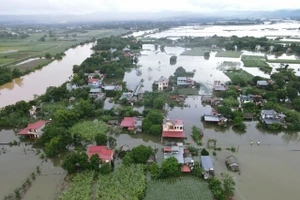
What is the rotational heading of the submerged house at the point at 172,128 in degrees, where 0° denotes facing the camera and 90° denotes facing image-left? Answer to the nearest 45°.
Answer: approximately 0°

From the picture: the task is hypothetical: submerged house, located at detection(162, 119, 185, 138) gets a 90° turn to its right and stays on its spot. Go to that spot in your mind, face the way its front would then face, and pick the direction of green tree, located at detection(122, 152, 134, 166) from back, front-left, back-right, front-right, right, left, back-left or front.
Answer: front-left

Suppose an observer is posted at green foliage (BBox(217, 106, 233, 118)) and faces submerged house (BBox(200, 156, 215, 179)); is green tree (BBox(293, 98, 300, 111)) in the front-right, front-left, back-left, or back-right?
back-left

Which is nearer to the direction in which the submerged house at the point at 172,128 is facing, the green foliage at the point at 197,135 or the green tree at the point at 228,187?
the green tree

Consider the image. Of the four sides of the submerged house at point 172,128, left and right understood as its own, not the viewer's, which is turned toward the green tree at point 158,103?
back

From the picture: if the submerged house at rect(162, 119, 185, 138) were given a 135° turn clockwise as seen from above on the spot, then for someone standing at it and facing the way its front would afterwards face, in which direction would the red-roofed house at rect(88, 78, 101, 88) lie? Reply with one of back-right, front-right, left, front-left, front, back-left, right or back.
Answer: front

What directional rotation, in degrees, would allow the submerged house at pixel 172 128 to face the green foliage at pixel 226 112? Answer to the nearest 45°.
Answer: approximately 135° to its left

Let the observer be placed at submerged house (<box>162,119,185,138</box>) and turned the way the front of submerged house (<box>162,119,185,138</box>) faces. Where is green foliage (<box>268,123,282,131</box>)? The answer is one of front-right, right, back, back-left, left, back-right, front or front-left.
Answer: left

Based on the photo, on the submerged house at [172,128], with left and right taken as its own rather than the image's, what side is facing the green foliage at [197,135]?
left

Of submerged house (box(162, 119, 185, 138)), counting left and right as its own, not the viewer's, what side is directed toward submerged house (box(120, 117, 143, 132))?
right

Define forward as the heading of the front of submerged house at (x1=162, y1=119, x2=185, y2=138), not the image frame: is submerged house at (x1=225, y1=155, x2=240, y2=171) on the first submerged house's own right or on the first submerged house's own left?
on the first submerged house's own left
